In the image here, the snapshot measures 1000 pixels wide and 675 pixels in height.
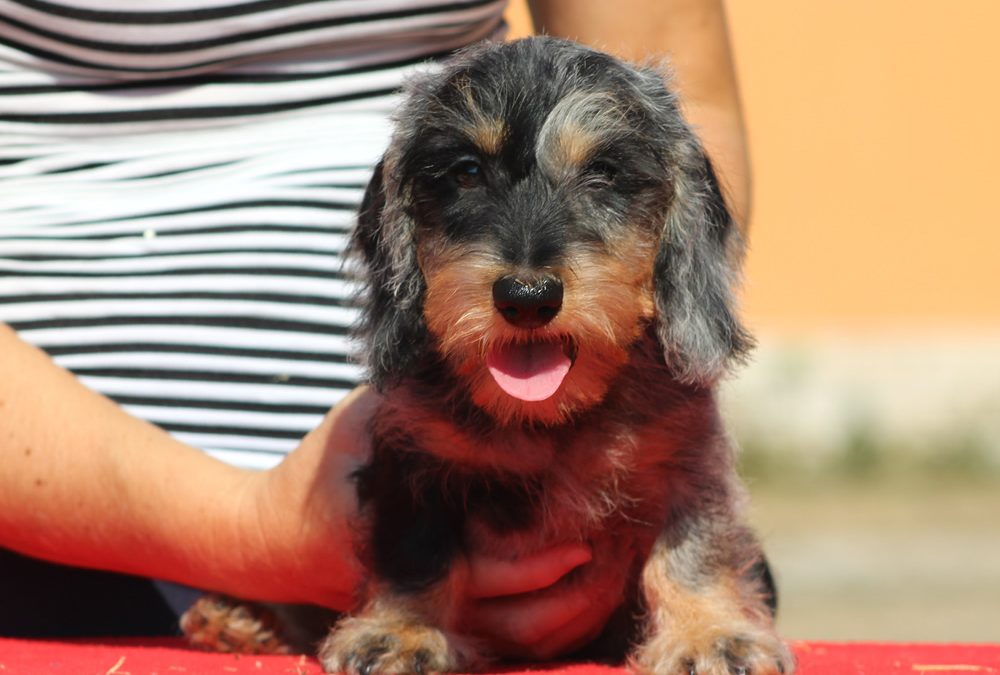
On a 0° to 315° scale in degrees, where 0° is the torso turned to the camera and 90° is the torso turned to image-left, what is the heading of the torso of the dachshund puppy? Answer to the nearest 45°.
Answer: approximately 0°
